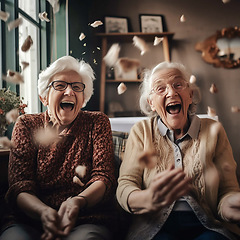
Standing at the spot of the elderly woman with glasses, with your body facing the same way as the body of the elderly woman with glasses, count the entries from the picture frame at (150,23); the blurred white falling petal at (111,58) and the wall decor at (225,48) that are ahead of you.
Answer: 0

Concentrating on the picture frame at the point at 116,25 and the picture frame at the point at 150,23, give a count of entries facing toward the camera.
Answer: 2

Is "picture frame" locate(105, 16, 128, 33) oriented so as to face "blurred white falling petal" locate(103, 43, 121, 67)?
yes

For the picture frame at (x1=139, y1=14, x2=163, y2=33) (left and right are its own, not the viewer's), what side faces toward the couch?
front

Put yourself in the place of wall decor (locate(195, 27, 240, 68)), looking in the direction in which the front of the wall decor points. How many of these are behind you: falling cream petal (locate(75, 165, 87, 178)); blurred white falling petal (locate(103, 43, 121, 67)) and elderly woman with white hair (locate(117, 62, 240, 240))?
0

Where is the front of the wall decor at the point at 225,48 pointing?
toward the camera

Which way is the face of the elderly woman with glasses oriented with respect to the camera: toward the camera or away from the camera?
toward the camera

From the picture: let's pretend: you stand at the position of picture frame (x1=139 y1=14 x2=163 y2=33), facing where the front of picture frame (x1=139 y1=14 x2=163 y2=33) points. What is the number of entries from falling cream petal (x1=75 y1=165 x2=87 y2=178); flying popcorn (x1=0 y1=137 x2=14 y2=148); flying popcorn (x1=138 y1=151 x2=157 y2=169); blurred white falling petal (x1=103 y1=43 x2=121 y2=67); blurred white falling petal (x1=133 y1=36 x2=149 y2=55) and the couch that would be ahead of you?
6

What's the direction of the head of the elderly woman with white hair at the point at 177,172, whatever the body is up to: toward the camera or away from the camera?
toward the camera

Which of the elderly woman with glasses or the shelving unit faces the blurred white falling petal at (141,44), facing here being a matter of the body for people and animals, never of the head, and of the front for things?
the shelving unit

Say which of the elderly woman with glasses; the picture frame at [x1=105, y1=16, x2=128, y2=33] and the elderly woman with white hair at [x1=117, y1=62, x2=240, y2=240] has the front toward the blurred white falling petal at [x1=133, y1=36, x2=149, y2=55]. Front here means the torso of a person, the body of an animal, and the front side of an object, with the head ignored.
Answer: the picture frame

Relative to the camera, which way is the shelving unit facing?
toward the camera

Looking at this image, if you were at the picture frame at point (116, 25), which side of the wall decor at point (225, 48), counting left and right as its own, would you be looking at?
right

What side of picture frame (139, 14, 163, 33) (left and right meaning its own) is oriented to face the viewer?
front
